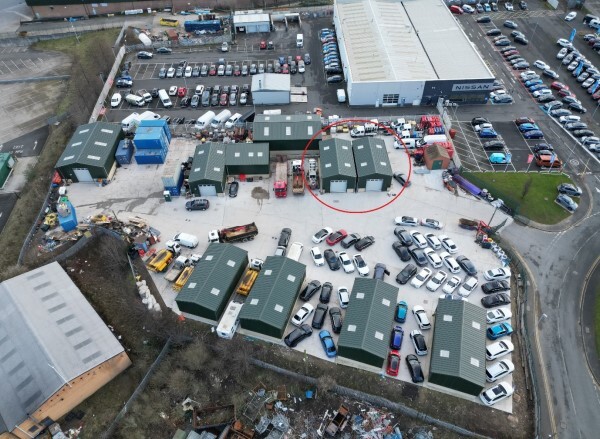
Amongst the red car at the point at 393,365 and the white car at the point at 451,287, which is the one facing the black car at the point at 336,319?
the white car

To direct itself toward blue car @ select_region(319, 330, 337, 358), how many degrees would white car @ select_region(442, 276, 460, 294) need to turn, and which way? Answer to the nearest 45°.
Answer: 0° — it already faces it

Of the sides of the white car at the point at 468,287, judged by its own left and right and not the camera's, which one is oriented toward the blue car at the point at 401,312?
front

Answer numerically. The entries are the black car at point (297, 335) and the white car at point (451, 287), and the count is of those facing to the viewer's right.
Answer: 0

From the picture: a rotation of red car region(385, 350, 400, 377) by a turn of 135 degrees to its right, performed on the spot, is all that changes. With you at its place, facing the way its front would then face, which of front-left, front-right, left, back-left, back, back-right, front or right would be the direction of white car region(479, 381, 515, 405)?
back-right

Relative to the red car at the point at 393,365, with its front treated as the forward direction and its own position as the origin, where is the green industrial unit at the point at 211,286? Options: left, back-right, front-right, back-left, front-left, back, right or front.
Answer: front-left

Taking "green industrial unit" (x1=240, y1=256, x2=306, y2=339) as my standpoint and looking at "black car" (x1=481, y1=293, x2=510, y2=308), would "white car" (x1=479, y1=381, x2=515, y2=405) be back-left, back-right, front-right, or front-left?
front-right

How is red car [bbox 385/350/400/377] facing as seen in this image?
toward the camera

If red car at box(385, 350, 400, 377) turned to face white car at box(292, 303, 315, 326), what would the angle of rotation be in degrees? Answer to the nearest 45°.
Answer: approximately 90° to its right

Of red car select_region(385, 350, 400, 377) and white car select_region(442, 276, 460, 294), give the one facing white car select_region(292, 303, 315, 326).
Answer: white car select_region(442, 276, 460, 294)

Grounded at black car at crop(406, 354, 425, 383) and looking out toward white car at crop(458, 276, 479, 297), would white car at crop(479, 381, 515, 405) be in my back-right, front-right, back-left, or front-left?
front-right

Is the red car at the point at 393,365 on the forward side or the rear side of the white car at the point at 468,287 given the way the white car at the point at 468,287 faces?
on the forward side

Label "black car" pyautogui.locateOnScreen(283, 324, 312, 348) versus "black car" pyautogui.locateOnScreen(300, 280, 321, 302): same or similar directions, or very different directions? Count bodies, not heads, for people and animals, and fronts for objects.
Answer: same or similar directions
